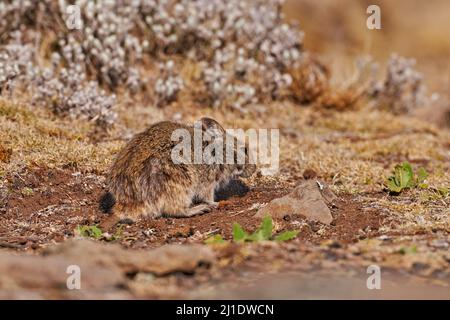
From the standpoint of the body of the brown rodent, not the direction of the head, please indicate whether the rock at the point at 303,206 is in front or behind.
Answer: in front

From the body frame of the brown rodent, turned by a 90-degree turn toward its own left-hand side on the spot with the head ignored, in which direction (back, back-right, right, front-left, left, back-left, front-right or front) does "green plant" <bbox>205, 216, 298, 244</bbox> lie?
back-right

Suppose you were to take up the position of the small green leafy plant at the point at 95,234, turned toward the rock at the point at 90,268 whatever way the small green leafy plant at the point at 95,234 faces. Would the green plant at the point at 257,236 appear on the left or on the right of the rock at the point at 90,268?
left

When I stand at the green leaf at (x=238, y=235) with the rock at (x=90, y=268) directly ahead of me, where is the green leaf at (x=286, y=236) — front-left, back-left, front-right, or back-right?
back-left

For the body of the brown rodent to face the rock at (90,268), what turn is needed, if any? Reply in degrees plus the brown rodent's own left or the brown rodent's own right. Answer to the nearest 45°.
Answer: approximately 90° to the brown rodent's own right

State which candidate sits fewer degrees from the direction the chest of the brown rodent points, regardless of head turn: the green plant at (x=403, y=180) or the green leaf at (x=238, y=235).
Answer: the green plant

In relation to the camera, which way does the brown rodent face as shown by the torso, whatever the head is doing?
to the viewer's right

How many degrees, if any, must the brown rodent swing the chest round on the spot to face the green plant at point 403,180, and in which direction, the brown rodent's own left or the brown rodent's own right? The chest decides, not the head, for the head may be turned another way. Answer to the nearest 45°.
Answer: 0° — it already faces it

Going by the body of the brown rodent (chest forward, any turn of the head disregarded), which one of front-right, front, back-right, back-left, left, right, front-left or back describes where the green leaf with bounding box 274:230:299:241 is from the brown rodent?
front-right

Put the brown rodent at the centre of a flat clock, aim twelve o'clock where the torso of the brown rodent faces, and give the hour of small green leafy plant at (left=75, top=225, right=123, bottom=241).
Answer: The small green leafy plant is roughly at 5 o'clock from the brown rodent.

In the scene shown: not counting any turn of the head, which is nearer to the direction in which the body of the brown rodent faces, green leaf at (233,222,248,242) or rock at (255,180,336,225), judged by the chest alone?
the rock

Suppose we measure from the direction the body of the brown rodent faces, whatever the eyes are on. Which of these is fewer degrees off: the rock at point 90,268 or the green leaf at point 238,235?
the green leaf
